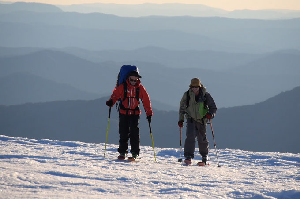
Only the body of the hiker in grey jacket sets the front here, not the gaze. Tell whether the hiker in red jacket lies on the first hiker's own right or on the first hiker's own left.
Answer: on the first hiker's own right

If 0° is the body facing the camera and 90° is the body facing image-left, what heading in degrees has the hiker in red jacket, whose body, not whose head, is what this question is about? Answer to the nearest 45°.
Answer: approximately 0°

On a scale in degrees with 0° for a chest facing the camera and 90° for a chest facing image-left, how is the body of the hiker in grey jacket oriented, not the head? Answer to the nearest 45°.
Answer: approximately 0°

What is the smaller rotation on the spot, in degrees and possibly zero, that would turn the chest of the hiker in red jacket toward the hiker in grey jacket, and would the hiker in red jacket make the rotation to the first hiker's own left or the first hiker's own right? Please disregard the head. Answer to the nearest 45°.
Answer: approximately 90° to the first hiker's own left

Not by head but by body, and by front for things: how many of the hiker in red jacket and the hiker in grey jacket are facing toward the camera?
2
